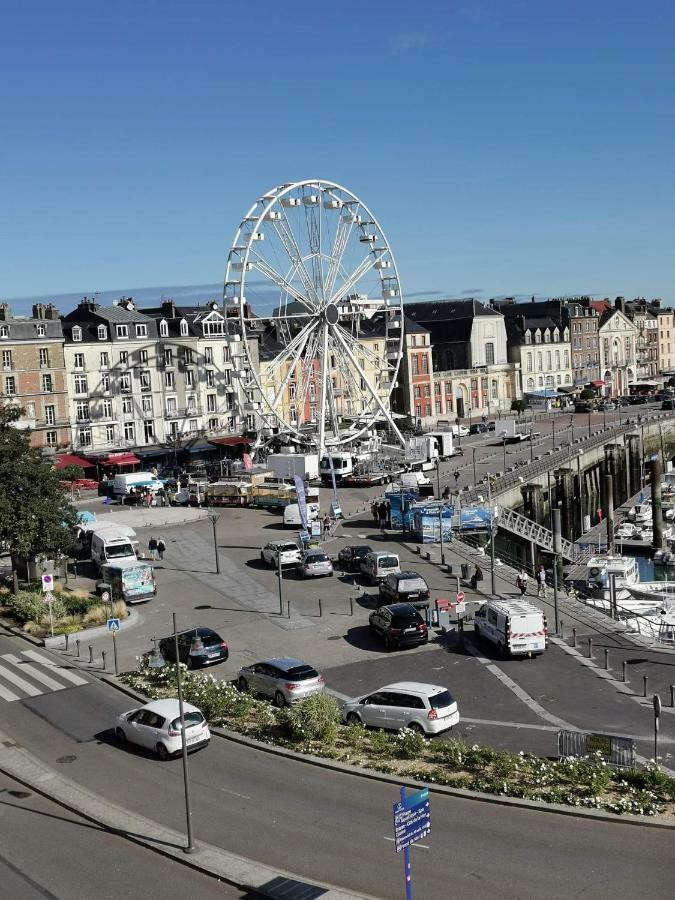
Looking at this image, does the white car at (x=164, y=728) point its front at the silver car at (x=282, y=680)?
no

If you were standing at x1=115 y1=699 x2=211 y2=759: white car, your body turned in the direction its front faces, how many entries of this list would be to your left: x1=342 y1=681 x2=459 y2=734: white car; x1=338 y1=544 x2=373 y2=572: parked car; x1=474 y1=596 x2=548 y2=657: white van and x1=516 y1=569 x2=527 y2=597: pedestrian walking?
0

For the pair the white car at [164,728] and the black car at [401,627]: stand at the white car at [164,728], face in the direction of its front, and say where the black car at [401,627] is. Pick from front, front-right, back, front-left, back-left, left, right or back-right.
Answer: right

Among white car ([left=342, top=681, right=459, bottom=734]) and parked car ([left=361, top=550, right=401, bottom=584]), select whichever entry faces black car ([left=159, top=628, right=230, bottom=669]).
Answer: the white car

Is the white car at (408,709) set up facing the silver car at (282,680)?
yes

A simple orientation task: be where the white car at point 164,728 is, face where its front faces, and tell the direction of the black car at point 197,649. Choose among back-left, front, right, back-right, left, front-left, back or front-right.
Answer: front-right

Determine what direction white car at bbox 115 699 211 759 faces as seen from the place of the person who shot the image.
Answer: facing away from the viewer and to the left of the viewer

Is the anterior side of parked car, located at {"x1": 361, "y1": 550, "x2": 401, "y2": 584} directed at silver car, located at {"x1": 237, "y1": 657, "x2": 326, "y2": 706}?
no

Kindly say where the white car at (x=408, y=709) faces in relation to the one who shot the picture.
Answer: facing away from the viewer and to the left of the viewer

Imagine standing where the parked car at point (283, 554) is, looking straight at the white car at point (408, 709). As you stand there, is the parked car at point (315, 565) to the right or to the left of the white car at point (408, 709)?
left

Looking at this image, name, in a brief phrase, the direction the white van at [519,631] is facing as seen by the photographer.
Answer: facing away from the viewer and to the left of the viewer

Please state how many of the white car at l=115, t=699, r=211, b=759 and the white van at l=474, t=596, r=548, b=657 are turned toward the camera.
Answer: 0
